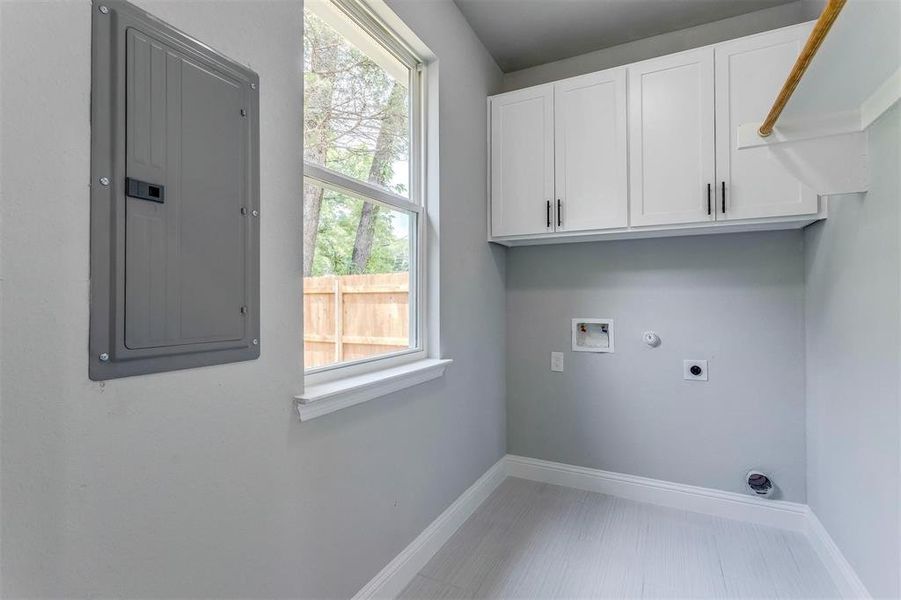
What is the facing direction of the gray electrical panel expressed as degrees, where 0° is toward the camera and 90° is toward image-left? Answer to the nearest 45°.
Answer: approximately 315°

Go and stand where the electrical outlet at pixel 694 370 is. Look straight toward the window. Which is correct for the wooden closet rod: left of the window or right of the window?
left

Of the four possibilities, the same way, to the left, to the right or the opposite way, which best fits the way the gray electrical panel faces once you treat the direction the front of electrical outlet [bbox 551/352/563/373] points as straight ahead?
to the left

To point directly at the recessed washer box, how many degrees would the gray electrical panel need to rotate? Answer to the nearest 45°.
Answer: approximately 45° to its left

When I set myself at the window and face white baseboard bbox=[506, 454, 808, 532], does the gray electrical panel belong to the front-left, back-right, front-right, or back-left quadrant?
back-right

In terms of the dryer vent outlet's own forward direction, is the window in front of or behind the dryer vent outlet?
in front

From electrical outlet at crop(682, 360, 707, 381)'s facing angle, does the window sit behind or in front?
in front

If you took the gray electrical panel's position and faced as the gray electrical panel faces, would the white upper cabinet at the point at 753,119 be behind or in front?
in front
